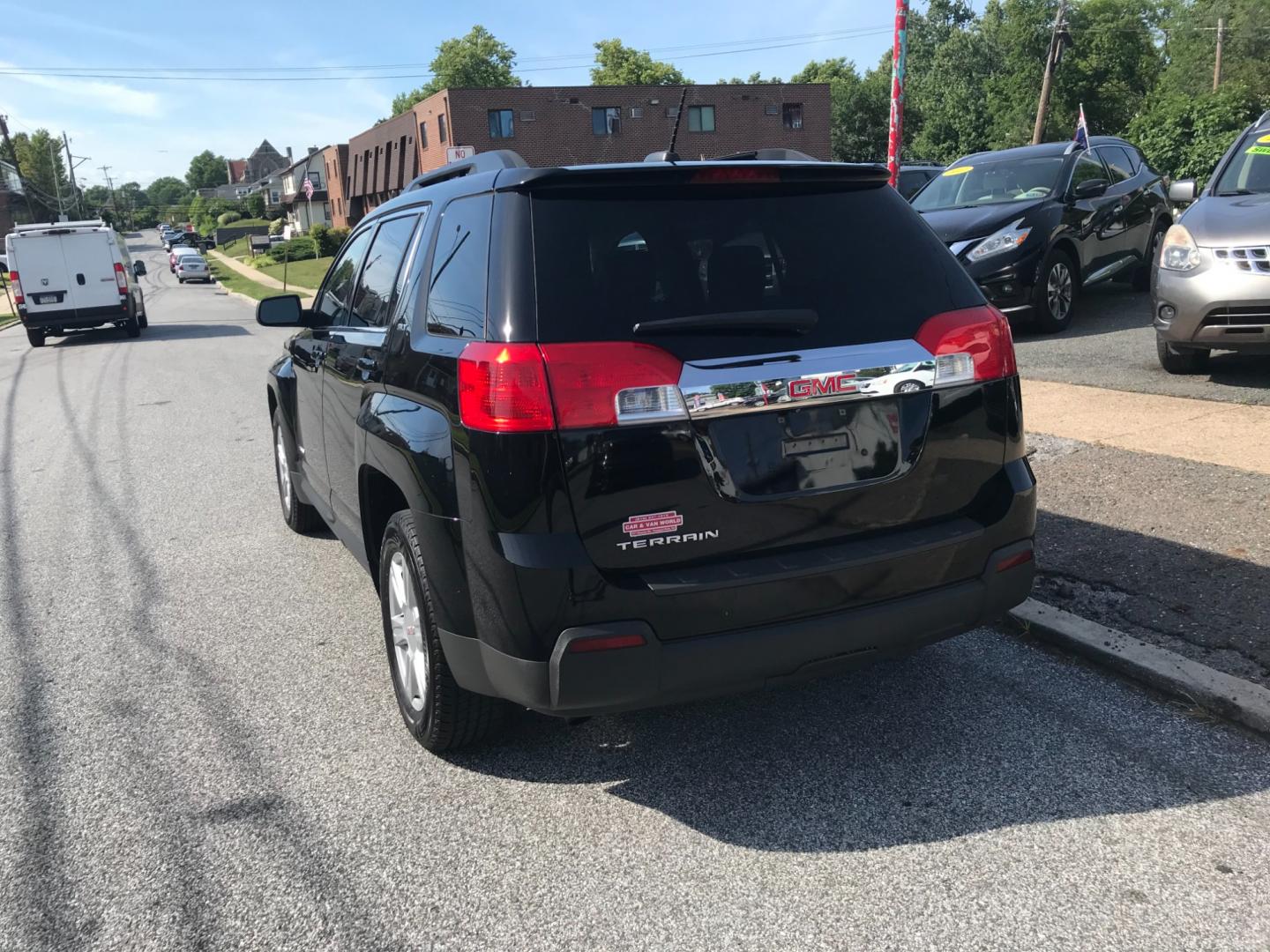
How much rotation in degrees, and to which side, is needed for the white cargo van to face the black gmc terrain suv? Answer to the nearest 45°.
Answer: approximately 180°

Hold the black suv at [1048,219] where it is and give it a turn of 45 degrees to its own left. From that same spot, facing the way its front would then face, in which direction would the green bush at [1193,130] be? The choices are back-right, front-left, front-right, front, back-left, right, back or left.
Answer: back

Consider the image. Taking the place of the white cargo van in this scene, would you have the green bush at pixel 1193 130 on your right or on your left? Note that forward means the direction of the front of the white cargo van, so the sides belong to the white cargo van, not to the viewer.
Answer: on your right

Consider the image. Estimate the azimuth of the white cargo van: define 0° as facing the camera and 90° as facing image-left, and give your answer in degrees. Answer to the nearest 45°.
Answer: approximately 180°

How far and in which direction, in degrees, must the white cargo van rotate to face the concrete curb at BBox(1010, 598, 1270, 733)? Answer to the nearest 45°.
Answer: approximately 180°

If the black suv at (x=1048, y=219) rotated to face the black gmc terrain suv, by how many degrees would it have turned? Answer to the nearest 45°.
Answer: approximately 45° to its left

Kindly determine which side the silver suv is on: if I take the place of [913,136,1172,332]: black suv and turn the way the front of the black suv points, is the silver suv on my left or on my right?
on my left

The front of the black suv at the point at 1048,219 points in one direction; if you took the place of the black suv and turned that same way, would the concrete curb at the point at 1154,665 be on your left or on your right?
on your left

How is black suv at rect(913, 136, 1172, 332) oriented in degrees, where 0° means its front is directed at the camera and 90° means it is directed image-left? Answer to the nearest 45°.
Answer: approximately 45°

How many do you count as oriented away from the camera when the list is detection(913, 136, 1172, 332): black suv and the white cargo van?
1

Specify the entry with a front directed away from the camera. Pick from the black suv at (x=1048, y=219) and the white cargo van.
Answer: the white cargo van

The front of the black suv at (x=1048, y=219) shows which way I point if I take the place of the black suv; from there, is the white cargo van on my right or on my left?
on my right
